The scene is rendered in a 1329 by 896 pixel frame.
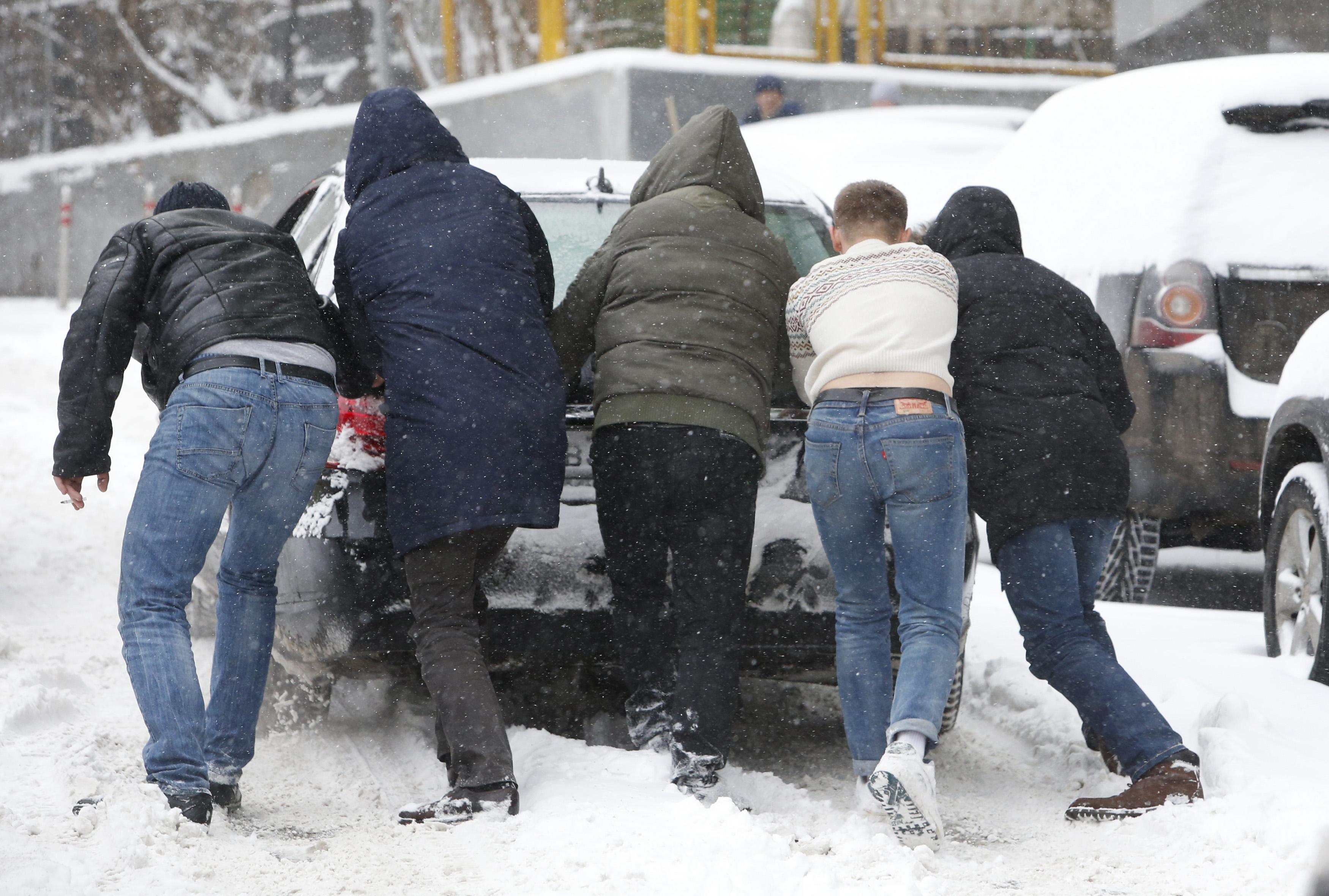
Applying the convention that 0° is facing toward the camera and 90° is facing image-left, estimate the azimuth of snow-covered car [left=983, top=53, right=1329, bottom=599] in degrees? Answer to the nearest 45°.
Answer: approximately 135°

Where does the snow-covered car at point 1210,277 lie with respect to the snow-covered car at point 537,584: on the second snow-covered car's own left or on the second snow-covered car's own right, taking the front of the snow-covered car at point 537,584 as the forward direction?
on the second snow-covered car's own right

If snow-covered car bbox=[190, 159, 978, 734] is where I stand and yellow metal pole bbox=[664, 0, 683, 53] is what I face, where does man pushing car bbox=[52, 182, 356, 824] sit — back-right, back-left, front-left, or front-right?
back-left

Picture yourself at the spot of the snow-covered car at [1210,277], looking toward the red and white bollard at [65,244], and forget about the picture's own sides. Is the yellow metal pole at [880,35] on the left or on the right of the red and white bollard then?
right

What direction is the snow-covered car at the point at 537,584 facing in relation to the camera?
away from the camera

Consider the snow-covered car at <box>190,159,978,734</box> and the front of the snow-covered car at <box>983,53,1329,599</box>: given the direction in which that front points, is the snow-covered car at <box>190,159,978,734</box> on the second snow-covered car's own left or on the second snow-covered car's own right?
on the second snow-covered car's own left

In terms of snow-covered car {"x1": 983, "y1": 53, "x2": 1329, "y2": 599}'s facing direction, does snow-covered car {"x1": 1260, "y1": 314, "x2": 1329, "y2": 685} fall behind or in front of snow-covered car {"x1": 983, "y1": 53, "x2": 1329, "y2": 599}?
behind
